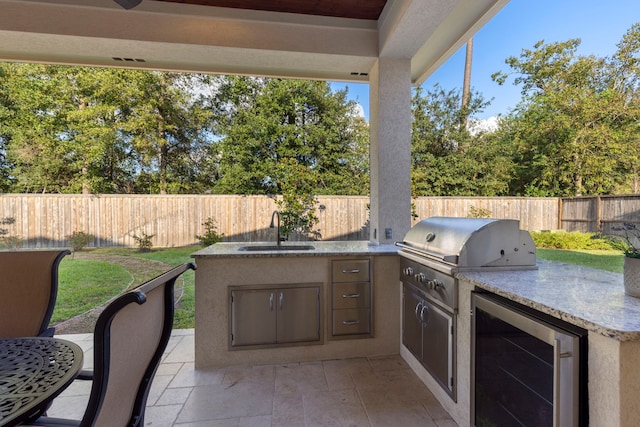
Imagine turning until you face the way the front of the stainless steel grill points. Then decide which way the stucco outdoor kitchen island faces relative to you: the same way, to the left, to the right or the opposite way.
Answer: to the left

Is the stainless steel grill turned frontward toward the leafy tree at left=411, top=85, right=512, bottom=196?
no

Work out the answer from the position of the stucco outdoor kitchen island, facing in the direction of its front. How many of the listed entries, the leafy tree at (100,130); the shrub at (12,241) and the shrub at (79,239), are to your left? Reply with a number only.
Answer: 0

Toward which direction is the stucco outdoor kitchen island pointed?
toward the camera

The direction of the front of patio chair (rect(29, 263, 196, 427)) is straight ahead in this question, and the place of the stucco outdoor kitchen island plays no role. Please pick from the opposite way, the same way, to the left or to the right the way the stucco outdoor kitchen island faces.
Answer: to the left

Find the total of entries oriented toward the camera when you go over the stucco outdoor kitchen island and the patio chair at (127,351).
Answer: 1

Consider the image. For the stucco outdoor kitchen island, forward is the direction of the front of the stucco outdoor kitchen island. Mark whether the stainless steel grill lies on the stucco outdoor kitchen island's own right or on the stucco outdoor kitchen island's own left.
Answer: on the stucco outdoor kitchen island's own left

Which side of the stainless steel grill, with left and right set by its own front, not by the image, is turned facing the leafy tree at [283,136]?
right

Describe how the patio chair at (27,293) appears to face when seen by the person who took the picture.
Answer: facing the viewer and to the left of the viewer

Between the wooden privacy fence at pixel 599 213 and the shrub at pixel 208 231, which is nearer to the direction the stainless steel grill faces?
the shrub

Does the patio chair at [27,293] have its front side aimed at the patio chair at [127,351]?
no

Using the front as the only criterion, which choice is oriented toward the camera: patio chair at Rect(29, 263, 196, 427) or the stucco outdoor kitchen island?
the stucco outdoor kitchen island

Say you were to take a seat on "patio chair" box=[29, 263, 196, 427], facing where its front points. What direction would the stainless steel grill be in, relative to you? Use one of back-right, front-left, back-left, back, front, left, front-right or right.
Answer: back-right

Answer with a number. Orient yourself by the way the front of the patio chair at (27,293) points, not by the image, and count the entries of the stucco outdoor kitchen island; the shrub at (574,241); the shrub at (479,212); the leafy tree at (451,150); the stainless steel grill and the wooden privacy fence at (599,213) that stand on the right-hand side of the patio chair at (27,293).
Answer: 0

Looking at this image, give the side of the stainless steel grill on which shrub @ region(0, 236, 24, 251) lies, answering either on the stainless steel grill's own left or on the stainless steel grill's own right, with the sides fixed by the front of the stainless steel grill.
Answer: on the stainless steel grill's own right

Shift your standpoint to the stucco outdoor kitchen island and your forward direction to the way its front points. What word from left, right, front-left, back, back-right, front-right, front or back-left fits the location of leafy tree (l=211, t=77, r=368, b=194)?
back
